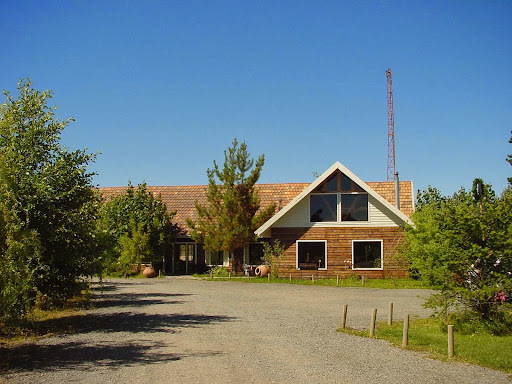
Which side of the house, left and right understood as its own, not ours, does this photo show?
front

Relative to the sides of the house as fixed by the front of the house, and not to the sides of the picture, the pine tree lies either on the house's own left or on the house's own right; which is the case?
on the house's own right

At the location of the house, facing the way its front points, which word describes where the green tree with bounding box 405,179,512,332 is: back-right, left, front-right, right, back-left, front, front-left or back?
front

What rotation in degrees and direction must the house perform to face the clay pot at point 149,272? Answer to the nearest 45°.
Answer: approximately 90° to its right

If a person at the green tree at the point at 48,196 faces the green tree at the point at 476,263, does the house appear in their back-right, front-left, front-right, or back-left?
front-left

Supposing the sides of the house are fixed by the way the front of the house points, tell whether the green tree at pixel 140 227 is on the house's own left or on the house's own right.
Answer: on the house's own right

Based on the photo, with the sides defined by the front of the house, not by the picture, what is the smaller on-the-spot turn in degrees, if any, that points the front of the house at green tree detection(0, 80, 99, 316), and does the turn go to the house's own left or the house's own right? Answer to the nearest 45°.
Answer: approximately 45° to the house's own right

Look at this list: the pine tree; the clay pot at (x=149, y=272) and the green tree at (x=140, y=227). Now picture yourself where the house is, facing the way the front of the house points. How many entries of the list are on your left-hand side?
0
